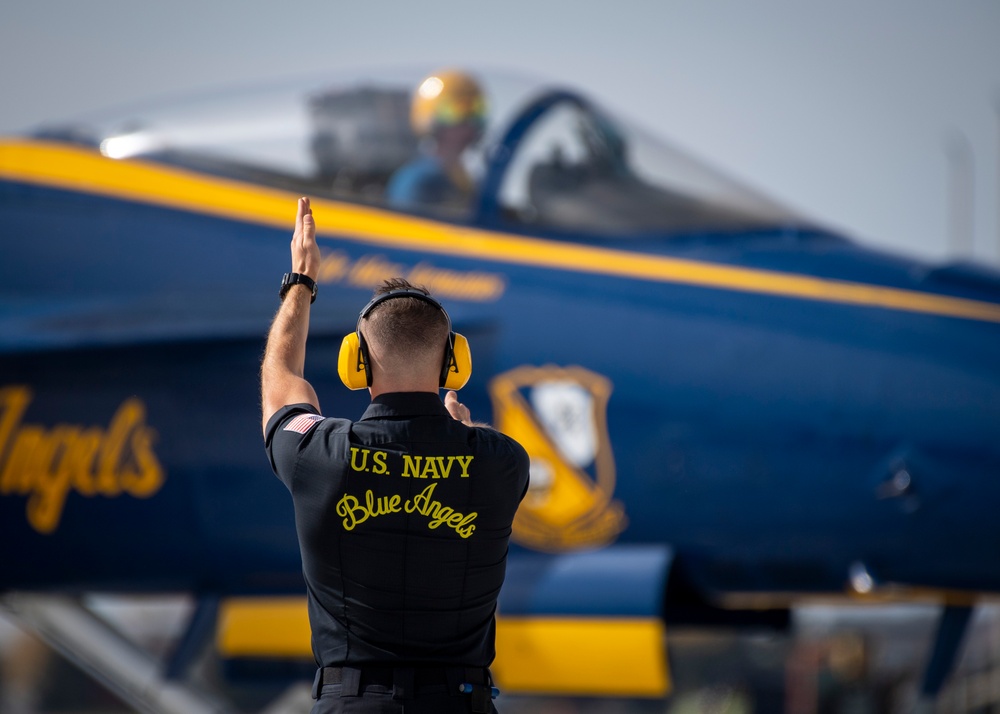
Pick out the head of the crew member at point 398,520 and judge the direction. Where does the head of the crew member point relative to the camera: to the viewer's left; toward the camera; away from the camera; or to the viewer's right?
away from the camera

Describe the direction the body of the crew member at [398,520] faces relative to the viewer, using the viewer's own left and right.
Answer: facing away from the viewer
